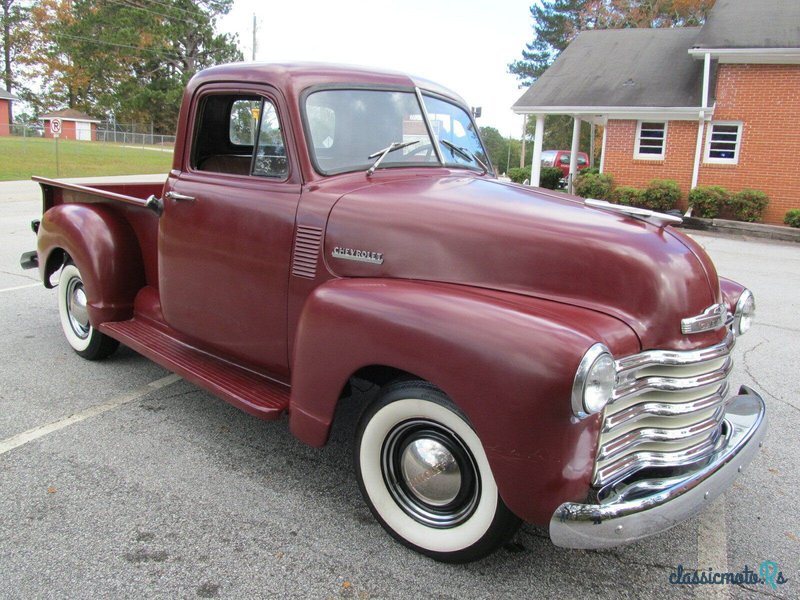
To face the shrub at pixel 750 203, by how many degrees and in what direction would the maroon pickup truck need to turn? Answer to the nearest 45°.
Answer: approximately 90° to its left

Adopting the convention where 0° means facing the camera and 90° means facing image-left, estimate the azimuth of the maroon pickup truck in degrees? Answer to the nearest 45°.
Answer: approximately 315°

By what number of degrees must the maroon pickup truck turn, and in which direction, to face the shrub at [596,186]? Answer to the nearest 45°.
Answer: approximately 135° to its left

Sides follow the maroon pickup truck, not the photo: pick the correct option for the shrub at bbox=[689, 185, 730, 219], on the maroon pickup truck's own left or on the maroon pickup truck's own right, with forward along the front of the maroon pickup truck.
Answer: on the maroon pickup truck's own left

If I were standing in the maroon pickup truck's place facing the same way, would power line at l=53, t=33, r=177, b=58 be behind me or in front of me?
behind

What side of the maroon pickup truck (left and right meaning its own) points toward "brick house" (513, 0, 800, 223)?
left

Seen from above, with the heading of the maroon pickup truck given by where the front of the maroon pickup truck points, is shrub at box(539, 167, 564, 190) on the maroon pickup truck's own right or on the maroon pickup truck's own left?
on the maroon pickup truck's own left
